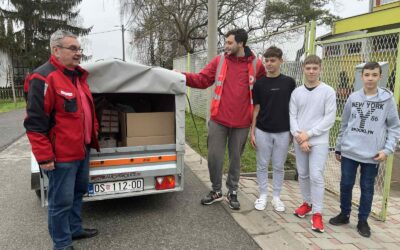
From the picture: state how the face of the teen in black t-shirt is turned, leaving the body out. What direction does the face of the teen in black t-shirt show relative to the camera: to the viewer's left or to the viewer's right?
to the viewer's left

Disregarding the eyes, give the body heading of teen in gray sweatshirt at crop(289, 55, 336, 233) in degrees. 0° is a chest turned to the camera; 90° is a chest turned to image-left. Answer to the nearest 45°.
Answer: approximately 0°

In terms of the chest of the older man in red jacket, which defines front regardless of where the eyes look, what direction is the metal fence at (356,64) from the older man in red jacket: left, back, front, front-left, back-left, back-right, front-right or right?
front-left

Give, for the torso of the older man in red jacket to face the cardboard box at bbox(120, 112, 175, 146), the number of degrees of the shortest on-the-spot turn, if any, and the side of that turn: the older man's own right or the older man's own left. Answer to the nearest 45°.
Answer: approximately 90° to the older man's own left

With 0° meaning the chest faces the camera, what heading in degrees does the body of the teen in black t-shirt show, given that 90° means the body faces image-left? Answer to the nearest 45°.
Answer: approximately 0°

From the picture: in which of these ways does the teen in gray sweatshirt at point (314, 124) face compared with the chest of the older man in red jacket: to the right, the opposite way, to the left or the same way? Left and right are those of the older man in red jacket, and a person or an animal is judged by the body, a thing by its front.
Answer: to the right

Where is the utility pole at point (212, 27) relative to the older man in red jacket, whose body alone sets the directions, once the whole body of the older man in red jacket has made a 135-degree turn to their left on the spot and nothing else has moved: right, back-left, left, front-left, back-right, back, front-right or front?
front-right

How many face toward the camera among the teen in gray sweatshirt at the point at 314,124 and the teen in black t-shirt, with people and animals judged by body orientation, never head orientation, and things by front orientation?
2

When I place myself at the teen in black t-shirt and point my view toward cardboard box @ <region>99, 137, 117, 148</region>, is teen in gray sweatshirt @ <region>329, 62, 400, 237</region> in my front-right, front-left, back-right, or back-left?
back-left

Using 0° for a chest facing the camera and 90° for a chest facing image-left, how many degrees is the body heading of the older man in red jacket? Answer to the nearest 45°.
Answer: approximately 315°
